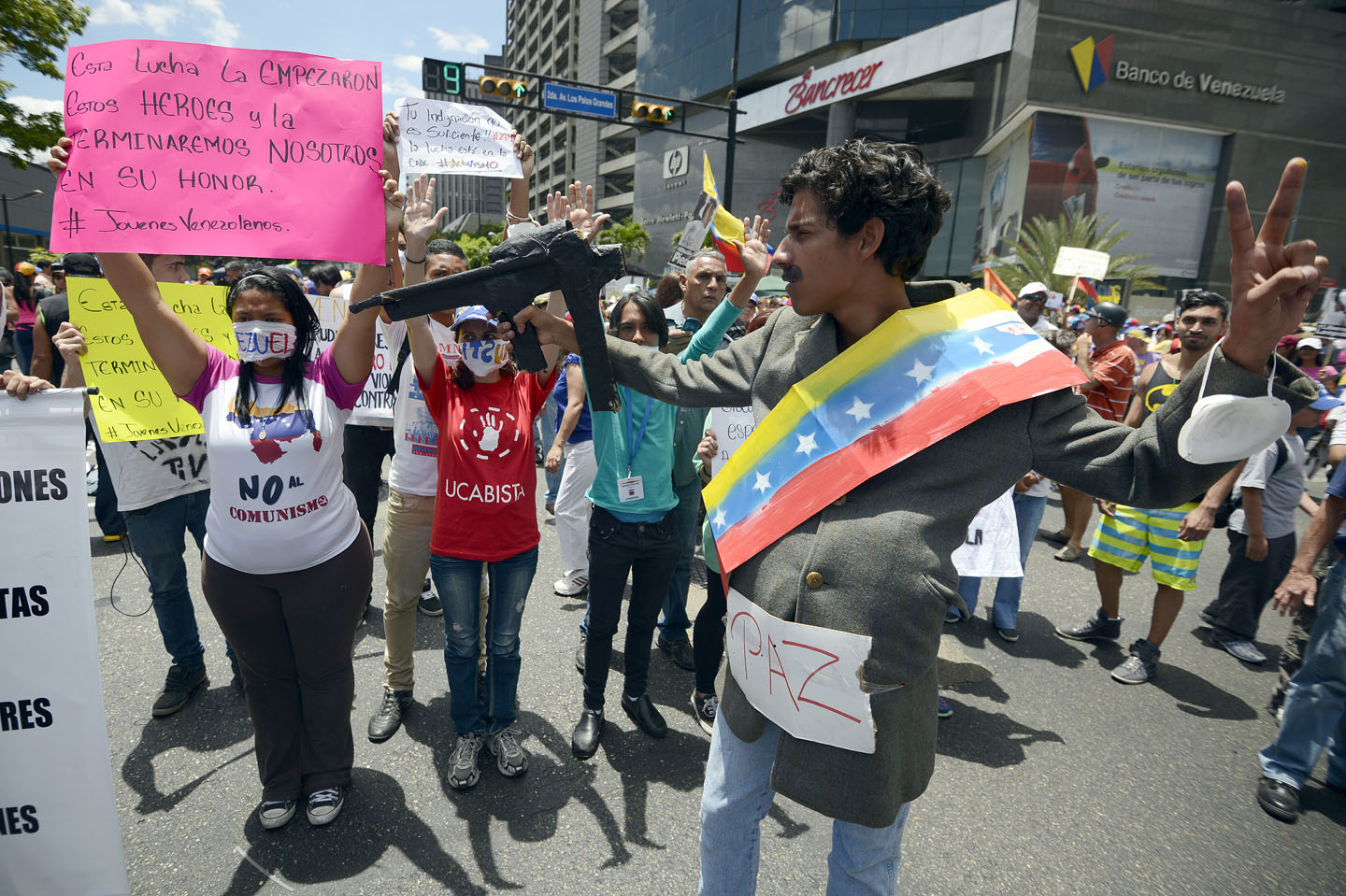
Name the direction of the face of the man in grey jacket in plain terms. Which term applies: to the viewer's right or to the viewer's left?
to the viewer's left

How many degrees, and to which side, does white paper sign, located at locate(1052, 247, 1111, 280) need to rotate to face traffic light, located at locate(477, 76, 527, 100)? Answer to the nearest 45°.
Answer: approximately 90° to its right

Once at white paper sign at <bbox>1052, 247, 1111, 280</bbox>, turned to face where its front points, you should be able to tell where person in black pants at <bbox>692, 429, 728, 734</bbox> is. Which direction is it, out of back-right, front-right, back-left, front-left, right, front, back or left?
front

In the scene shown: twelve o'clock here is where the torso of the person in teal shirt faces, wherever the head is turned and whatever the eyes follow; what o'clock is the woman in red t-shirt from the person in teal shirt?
The woman in red t-shirt is roughly at 2 o'clock from the person in teal shirt.

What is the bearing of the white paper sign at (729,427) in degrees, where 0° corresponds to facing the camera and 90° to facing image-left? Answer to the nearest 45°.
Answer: approximately 0°

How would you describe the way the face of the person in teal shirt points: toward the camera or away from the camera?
toward the camera

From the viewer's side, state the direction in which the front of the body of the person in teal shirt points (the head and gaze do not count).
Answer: toward the camera

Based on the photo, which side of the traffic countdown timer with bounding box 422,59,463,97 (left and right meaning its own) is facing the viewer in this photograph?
front

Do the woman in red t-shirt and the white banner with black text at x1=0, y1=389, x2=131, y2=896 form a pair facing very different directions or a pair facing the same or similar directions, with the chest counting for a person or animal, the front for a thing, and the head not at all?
same or similar directions

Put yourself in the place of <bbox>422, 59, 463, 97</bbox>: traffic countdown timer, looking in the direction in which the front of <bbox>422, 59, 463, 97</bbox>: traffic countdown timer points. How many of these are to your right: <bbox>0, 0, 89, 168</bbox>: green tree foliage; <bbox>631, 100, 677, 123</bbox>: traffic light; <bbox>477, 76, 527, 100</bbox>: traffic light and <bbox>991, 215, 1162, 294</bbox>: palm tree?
1

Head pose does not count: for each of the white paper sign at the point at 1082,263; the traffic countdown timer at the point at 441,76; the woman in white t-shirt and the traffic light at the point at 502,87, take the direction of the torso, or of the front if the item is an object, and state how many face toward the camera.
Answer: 4

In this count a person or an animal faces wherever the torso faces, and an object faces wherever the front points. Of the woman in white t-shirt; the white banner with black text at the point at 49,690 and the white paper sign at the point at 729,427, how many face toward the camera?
3

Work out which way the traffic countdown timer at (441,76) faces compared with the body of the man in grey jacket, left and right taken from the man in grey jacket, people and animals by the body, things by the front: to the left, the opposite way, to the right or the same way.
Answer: to the left

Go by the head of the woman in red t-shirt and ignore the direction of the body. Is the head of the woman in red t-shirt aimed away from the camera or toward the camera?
toward the camera

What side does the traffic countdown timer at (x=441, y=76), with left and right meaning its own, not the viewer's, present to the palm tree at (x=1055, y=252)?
left

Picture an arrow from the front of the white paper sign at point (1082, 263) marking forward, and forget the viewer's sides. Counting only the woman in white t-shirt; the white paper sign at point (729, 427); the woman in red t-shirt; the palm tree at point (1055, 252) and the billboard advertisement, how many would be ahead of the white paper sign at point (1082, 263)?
3

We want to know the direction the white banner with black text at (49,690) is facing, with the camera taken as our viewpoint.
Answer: facing the viewer

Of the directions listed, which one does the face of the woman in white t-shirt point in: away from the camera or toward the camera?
toward the camera

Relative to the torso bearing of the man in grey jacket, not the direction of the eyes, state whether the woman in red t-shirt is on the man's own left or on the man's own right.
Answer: on the man's own right
